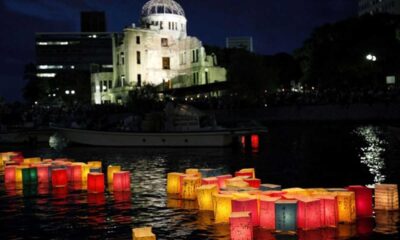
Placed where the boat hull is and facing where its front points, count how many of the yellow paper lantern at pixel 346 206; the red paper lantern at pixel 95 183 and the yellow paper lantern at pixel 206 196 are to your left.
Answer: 3

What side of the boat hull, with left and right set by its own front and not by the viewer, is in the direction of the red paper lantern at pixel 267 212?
left

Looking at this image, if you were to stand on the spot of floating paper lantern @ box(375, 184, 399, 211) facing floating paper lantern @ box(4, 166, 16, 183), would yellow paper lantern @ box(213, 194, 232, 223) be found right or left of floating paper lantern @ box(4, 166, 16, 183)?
left

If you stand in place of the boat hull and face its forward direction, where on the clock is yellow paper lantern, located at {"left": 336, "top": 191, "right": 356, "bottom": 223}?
The yellow paper lantern is roughly at 9 o'clock from the boat hull.

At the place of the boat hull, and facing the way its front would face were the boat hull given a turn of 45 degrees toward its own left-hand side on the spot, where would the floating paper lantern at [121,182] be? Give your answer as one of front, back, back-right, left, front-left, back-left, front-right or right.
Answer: front-left

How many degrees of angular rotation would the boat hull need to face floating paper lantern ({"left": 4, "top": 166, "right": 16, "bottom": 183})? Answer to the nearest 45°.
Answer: approximately 90° to its left

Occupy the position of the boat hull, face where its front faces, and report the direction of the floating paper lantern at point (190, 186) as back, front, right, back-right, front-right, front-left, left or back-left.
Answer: left

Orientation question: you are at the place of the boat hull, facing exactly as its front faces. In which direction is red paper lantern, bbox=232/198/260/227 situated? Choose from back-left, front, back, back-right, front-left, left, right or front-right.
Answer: left

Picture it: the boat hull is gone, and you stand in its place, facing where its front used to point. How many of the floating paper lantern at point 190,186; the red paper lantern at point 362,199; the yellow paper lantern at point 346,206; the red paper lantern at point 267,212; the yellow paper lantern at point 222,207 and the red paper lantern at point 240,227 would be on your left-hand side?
6

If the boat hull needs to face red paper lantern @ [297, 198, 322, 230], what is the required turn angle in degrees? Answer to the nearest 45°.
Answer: approximately 90° to its left

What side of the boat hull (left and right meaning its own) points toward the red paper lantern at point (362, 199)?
left

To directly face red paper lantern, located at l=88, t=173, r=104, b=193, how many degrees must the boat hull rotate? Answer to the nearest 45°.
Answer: approximately 90° to its left

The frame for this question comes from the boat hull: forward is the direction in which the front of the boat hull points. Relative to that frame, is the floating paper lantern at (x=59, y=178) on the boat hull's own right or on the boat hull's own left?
on the boat hull's own left

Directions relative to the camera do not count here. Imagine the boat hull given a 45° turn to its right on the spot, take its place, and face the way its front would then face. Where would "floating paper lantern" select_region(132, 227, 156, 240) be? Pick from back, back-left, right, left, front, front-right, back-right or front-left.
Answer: back-left

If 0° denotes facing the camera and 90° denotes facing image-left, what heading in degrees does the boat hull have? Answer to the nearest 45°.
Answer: approximately 90°

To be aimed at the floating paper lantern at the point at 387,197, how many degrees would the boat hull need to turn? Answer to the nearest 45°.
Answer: approximately 90° to its left
